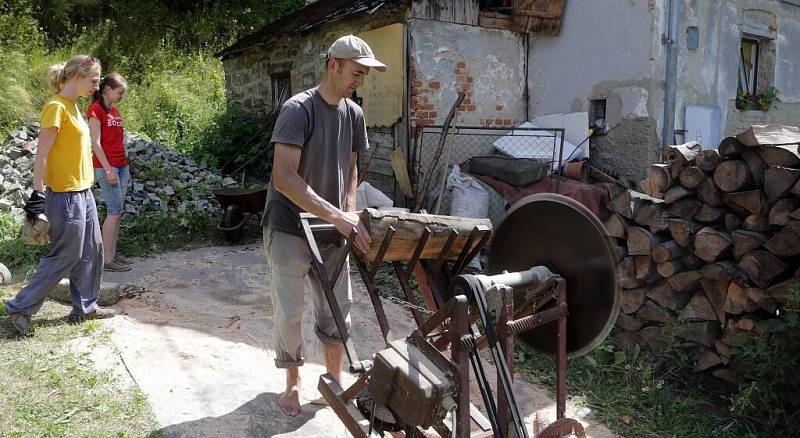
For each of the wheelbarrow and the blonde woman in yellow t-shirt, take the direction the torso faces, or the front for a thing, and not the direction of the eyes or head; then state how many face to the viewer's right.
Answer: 1

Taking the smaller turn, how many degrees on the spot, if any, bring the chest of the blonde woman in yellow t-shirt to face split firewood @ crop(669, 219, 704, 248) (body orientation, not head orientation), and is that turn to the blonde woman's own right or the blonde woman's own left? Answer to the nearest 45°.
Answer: approximately 45° to the blonde woman's own right

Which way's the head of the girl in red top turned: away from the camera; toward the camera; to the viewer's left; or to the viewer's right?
to the viewer's right

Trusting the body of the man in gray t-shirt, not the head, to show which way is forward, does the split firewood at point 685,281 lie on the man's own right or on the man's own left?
on the man's own left

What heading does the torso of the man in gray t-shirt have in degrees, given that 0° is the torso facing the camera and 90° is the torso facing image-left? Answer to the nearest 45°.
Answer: approximately 315°

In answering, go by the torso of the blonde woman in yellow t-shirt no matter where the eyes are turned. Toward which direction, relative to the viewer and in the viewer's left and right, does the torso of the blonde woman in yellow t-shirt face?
facing to the right of the viewer

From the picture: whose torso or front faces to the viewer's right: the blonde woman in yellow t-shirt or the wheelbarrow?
the blonde woman in yellow t-shirt

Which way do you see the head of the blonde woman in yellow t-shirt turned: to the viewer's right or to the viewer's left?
to the viewer's right

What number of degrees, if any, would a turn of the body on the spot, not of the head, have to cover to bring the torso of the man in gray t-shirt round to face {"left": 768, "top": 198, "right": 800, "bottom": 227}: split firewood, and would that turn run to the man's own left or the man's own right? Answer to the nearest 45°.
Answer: approximately 45° to the man's own left

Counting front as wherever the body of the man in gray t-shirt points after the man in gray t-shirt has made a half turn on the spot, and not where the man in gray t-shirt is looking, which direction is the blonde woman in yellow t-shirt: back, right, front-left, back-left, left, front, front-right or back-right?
front

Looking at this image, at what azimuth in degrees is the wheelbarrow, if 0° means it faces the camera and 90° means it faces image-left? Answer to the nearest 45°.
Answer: approximately 45°
